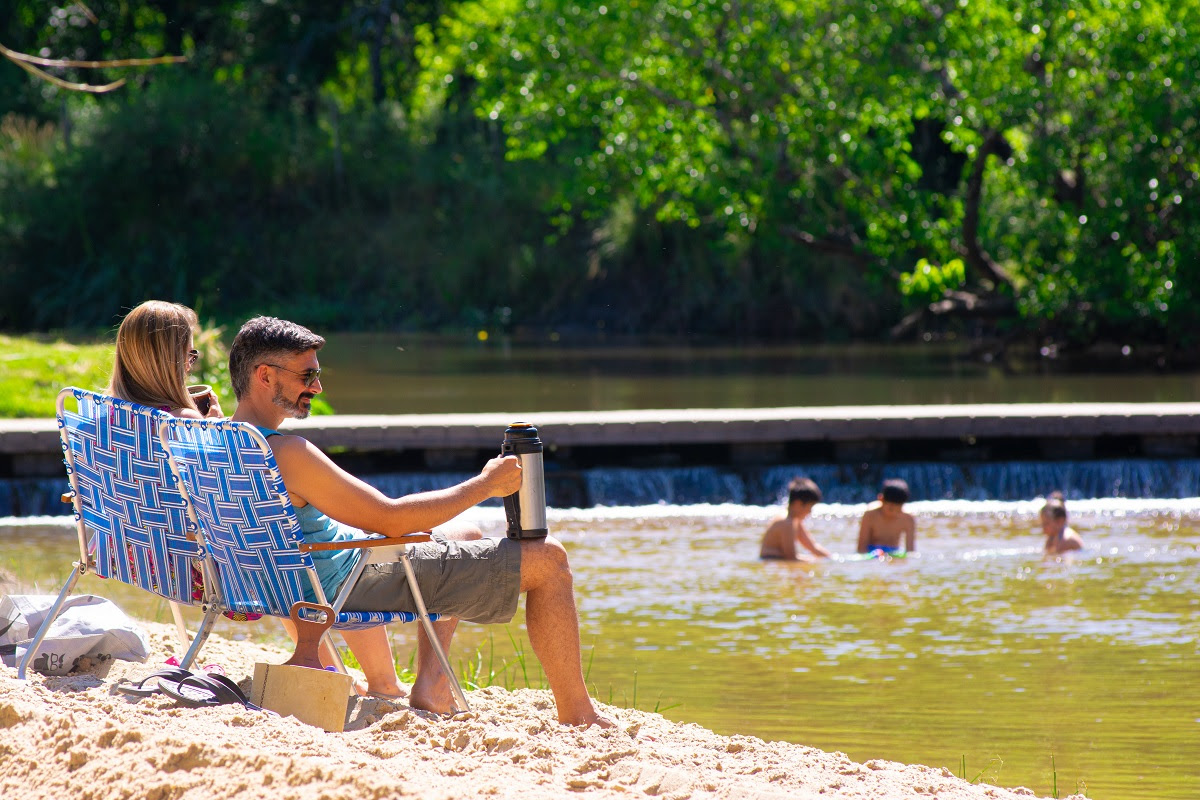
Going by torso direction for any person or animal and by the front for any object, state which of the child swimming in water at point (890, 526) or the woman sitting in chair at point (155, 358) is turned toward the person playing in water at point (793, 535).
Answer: the woman sitting in chair

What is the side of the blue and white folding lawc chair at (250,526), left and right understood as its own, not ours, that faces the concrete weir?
front

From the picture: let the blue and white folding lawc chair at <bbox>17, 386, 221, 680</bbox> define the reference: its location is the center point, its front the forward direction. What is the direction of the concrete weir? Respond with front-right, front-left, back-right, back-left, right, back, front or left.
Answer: front

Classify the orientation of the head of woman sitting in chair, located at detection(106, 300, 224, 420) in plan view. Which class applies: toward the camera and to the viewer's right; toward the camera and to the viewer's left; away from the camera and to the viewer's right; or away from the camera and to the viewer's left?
away from the camera and to the viewer's right

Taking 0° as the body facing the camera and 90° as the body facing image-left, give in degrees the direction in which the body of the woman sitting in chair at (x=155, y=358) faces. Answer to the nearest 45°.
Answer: approximately 225°

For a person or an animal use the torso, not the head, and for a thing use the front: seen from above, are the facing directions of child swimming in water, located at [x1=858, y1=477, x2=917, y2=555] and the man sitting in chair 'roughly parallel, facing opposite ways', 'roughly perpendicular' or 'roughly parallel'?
roughly perpendicular

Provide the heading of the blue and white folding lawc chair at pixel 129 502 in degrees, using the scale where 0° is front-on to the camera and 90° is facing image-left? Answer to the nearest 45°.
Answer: approximately 225°

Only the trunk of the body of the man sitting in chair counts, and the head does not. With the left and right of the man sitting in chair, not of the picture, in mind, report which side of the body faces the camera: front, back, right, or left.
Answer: right
